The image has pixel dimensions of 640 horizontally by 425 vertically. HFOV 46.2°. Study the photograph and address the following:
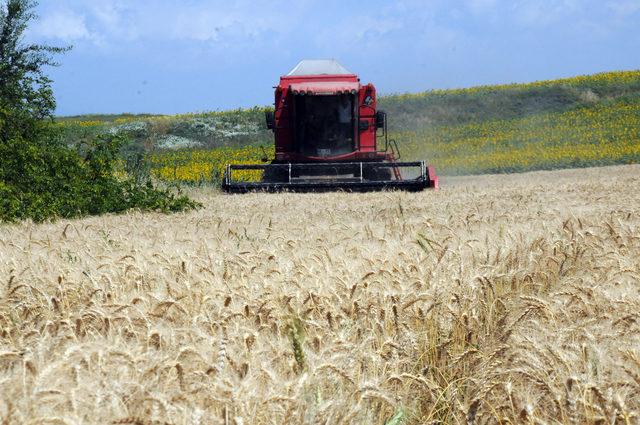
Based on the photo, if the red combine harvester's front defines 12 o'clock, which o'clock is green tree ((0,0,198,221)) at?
The green tree is roughly at 1 o'clock from the red combine harvester.

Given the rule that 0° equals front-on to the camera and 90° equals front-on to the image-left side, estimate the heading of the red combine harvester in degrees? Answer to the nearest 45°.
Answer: approximately 0°
